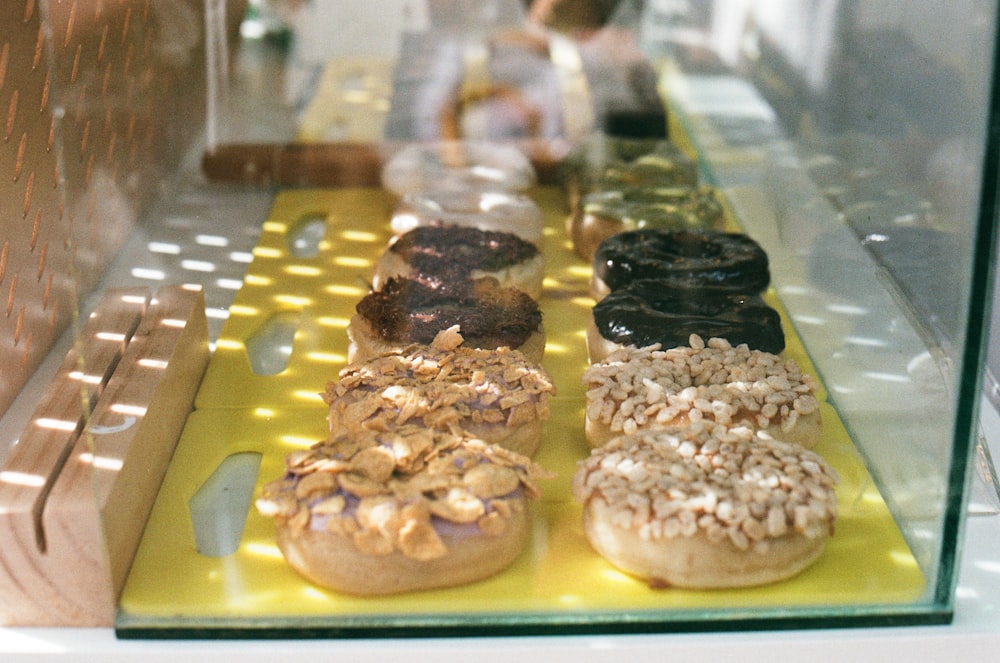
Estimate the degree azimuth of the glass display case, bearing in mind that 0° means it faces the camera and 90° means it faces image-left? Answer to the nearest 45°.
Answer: approximately 0°
